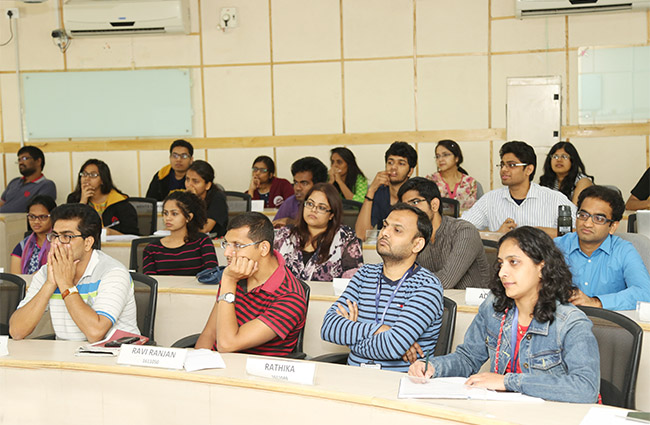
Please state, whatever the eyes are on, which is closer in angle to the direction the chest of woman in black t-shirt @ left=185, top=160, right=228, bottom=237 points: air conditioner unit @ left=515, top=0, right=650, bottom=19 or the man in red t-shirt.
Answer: the man in red t-shirt

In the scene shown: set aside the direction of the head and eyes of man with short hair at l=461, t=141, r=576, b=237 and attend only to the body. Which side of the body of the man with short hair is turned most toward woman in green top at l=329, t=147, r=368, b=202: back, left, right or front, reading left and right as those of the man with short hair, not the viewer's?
right

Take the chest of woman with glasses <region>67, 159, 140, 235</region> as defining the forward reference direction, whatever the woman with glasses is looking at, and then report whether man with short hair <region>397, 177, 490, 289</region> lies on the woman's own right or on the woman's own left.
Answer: on the woman's own left

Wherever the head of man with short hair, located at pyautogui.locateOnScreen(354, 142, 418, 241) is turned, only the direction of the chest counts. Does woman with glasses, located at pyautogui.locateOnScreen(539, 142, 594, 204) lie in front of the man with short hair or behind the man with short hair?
behind

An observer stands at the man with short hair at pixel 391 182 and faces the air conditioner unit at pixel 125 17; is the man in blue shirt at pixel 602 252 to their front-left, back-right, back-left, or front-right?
back-left

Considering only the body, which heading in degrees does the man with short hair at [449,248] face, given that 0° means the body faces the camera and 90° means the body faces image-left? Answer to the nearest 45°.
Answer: approximately 45°
